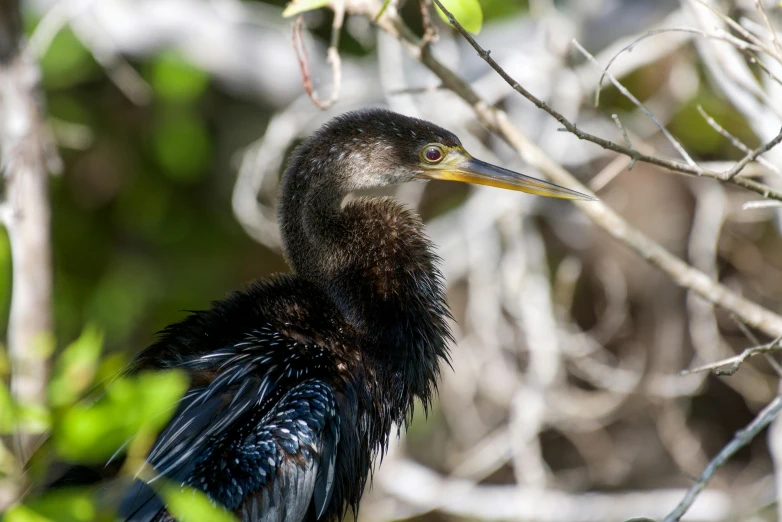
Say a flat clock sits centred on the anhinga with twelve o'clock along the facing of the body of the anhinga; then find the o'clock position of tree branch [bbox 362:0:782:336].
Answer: The tree branch is roughly at 12 o'clock from the anhinga.

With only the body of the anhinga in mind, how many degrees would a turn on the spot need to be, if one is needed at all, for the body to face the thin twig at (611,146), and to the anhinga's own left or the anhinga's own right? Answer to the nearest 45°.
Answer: approximately 45° to the anhinga's own right

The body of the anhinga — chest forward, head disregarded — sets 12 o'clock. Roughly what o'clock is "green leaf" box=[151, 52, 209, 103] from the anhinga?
The green leaf is roughly at 8 o'clock from the anhinga.

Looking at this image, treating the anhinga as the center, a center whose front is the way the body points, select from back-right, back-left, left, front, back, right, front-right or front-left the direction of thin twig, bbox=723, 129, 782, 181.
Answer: front-right

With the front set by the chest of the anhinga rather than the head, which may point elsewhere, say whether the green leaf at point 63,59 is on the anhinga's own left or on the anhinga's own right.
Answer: on the anhinga's own left

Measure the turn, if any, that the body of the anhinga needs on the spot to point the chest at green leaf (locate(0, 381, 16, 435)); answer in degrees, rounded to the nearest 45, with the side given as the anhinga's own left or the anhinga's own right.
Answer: approximately 135° to the anhinga's own right

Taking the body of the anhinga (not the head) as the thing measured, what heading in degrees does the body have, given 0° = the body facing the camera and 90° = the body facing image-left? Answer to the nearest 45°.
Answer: approximately 270°

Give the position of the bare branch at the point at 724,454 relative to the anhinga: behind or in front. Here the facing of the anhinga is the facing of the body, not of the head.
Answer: in front
